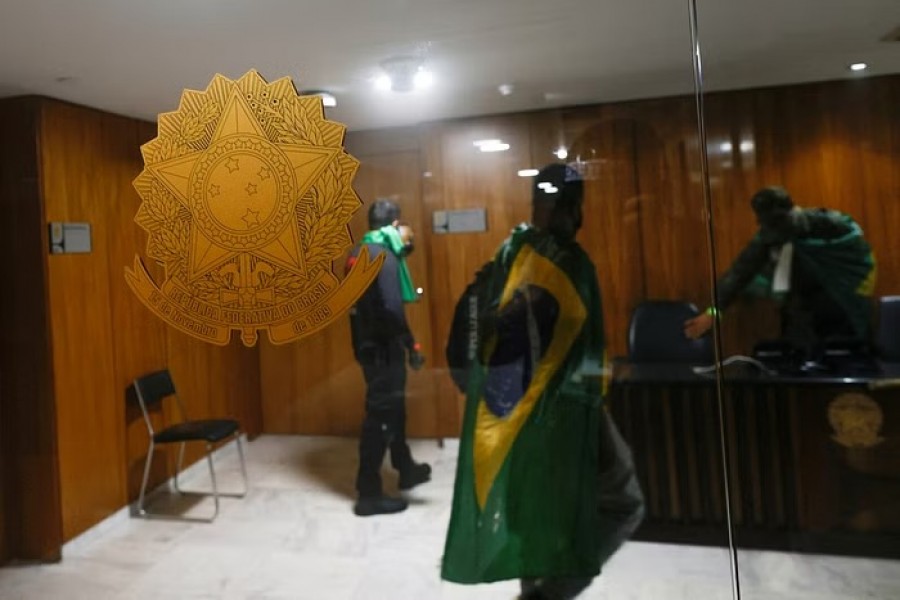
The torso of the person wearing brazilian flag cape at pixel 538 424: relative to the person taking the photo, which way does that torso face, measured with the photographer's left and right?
facing away from the viewer and to the right of the viewer

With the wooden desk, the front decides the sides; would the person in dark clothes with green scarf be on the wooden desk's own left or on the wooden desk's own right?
on the wooden desk's own right

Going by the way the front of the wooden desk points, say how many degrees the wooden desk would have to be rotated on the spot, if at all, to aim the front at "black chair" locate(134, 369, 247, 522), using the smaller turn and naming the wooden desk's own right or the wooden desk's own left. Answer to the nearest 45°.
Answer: approximately 45° to the wooden desk's own right

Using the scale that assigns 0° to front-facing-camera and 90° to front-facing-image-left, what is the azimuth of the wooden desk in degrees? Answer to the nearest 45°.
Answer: approximately 0°

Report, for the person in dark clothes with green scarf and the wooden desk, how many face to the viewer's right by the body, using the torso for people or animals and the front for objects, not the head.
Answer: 1

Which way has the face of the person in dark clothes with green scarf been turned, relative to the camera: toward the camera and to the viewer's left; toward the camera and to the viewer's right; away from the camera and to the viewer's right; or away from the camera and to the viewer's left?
away from the camera and to the viewer's right

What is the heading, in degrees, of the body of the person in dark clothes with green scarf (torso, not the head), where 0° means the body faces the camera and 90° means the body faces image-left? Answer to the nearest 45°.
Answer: approximately 270°
